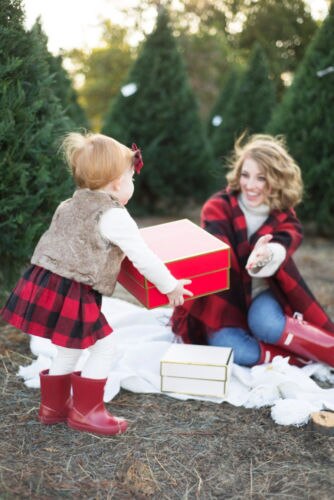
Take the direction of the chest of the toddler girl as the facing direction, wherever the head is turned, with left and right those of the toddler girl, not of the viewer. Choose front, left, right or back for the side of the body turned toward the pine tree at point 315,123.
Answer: front

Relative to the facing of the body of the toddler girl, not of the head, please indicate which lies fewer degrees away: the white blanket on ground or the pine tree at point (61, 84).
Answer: the white blanket on ground

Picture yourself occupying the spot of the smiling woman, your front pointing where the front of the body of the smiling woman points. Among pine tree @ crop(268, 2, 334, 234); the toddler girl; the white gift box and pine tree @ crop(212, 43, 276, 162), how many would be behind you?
2

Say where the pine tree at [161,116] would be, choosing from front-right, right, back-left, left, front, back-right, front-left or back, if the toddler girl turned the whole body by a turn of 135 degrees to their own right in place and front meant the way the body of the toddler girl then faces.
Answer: back

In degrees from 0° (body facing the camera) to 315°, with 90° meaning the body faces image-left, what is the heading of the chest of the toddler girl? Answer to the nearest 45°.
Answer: approximately 225°

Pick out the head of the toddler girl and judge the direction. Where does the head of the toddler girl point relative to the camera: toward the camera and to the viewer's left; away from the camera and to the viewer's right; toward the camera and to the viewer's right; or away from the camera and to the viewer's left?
away from the camera and to the viewer's right

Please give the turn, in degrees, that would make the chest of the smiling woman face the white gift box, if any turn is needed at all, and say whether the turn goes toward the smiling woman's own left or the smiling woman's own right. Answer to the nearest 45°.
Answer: approximately 45° to the smiling woman's own right

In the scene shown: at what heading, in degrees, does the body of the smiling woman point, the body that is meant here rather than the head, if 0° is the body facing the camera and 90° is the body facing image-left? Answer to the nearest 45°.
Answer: approximately 0°

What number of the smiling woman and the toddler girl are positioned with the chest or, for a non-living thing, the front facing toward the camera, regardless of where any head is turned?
1

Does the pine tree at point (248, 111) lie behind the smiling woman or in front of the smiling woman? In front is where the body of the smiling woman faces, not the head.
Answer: behind

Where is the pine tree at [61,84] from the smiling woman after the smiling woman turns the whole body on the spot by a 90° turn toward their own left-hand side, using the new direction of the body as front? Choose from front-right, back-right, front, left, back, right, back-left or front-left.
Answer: back-left

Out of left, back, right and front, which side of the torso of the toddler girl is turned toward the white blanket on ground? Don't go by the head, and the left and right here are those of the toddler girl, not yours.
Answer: front
